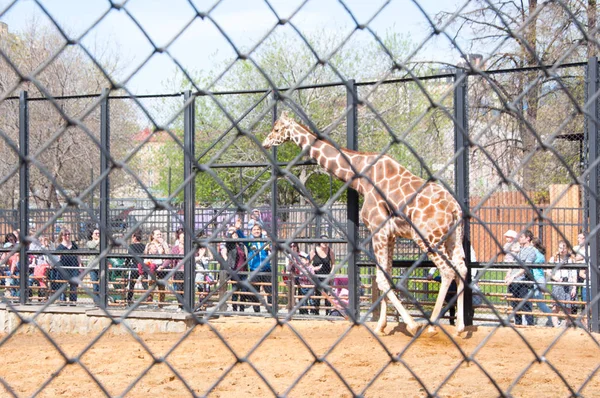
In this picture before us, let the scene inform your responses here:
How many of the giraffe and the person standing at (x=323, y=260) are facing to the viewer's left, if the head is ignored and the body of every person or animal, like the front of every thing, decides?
1

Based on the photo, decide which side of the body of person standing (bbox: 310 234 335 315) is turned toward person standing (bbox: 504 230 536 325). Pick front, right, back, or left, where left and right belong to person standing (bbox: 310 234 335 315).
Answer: left

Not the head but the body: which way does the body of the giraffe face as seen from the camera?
to the viewer's left

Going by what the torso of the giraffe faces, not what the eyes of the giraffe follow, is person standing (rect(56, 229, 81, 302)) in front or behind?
in front

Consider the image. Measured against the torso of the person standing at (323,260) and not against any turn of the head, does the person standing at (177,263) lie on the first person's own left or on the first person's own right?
on the first person's own right

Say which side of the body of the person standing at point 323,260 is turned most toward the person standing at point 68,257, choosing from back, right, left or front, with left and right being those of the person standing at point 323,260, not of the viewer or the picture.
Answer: right

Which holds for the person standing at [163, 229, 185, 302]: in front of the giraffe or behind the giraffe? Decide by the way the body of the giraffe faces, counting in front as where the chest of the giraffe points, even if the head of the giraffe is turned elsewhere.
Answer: in front

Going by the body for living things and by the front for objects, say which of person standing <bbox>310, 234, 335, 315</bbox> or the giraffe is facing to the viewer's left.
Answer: the giraffe

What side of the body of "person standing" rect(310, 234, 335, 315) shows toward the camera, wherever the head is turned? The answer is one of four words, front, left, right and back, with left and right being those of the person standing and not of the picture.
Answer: front

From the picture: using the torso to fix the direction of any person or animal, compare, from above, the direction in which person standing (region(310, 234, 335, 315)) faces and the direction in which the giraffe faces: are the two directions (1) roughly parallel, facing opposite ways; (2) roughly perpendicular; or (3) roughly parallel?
roughly perpendicular

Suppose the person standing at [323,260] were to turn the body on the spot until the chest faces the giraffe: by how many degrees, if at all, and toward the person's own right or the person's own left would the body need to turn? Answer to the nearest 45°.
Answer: approximately 45° to the person's own left

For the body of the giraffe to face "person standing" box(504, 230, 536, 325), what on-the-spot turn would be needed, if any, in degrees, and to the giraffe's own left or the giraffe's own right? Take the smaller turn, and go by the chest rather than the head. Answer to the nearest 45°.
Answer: approximately 135° to the giraffe's own right
